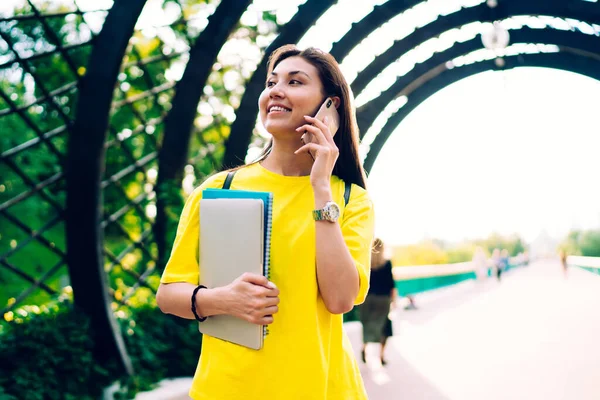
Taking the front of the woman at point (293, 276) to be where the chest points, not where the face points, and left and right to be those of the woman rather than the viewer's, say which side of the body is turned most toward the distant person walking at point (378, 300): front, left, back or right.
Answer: back

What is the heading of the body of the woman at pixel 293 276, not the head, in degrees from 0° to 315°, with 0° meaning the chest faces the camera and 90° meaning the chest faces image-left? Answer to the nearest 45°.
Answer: approximately 0°

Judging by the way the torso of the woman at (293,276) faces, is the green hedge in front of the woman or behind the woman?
behind

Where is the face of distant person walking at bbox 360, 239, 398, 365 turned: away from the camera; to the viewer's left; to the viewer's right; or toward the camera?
away from the camera

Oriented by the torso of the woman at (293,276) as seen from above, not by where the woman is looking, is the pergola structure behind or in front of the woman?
behind
